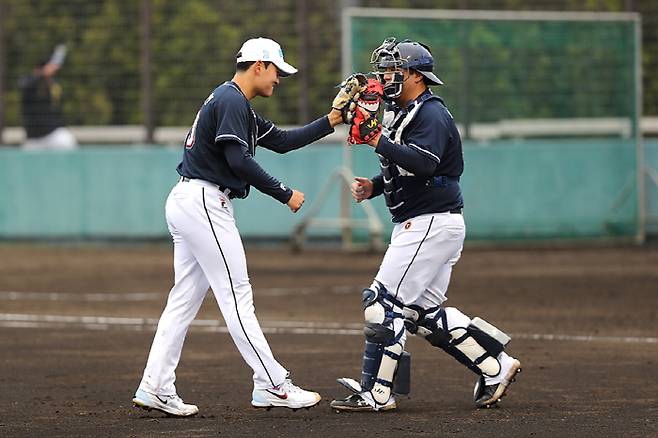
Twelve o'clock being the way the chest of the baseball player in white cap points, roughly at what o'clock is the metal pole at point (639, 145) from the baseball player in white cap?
The metal pole is roughly at 10 o'clock from the baseball player in white cap.

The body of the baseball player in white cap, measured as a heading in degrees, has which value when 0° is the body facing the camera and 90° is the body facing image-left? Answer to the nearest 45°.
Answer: approximately 270°

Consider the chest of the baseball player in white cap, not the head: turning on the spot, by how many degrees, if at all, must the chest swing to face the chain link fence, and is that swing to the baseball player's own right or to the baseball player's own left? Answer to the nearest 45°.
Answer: approximately 90° to the baseball player's own left

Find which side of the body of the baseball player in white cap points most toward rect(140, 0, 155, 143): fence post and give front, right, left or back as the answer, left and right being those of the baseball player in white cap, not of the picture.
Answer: left

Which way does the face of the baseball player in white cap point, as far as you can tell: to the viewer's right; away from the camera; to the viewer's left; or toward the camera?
to the viewer's right

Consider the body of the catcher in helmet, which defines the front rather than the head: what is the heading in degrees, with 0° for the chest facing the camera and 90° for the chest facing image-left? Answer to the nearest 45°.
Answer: approximately 90°

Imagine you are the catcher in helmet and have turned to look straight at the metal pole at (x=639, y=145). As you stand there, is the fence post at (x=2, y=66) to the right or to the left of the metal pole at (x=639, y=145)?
left

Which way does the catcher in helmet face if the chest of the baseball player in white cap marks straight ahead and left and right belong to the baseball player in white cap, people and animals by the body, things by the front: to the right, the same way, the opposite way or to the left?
the opposite way

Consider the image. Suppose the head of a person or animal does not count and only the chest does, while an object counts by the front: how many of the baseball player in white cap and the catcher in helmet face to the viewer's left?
1

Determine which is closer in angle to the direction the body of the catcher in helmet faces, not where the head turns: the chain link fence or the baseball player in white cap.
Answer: the baseball player in white cap

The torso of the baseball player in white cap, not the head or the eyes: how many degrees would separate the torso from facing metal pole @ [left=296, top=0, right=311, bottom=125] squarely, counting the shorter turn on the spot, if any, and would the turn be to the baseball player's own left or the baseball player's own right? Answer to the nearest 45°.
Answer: approximately 90° to the baseball player's own left

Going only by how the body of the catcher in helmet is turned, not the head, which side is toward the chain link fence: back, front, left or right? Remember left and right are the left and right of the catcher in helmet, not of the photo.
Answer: right

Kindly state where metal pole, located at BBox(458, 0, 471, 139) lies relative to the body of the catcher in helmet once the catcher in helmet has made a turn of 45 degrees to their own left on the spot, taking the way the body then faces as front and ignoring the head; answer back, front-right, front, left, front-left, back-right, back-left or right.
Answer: back-right

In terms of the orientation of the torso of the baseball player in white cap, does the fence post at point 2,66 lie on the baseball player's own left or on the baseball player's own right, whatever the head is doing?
on the baseball player's own left

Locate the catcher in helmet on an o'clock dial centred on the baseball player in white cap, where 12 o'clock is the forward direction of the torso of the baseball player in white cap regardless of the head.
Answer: The catcher in helmet is roughly at 12 o'clock from the baseball player in white cap.

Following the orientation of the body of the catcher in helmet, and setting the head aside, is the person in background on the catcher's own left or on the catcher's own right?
on the catcher's own right

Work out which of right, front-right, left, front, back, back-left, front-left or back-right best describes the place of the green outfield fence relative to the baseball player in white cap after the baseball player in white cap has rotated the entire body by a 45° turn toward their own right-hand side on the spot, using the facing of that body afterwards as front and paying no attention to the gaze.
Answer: back-left
